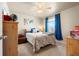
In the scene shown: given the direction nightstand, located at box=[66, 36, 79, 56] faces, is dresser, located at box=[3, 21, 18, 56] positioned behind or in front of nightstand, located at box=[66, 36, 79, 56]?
in front
